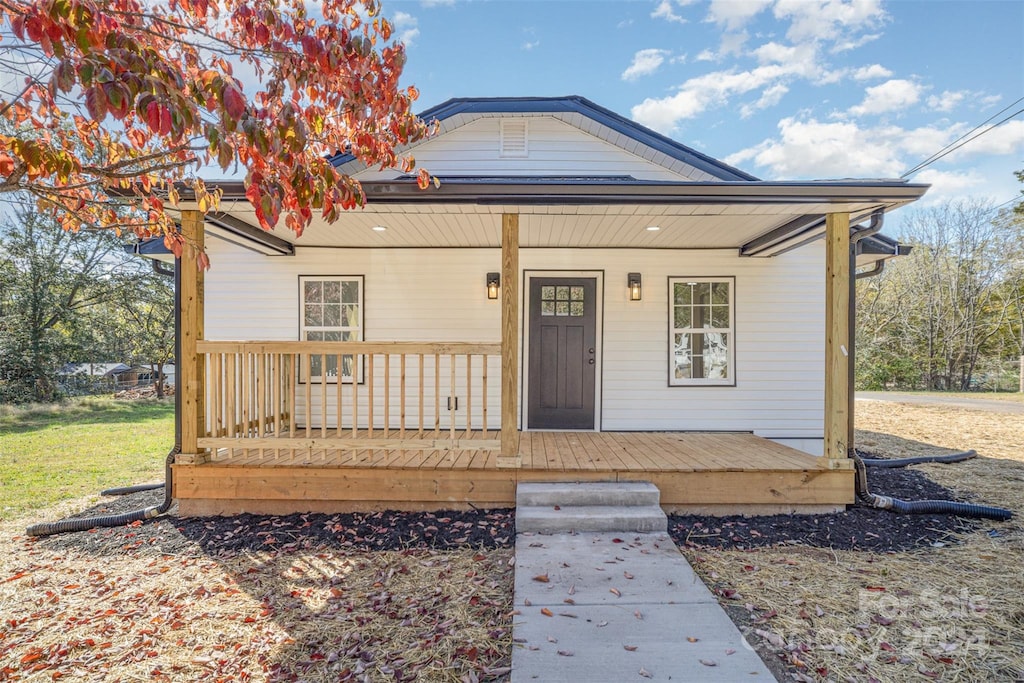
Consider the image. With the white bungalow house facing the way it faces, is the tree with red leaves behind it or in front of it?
in front

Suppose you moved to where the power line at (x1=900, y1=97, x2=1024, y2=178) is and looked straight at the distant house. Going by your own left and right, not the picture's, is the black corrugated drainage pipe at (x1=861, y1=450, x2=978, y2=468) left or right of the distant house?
left

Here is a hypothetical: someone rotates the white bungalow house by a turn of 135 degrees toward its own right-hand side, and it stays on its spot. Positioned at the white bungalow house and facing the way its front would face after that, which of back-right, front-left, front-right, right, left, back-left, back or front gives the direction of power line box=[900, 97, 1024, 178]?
right

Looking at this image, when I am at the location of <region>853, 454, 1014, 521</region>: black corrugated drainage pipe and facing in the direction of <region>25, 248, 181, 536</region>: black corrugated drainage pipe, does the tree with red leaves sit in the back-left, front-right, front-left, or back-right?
front-left

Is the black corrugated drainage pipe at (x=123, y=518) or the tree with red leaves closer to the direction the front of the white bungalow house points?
the tree with red leaves

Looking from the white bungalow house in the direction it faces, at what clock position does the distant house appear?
The distant house is roughly at 4 o'clock from the white bungalow house.

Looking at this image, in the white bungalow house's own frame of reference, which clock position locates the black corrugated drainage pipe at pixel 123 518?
The black corrugated drainage pipe is roughly at 2 o'clock from the white bungalow house.

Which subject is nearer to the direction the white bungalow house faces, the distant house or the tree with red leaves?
the tree with red leaves

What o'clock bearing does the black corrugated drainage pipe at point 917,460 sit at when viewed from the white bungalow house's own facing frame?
The black corrugated drainage pipe is roughly at 9 o'clock from the white bungalow house.

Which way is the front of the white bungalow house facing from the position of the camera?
facing the viewer

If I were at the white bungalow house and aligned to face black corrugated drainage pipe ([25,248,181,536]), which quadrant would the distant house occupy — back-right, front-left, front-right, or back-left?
front-right
